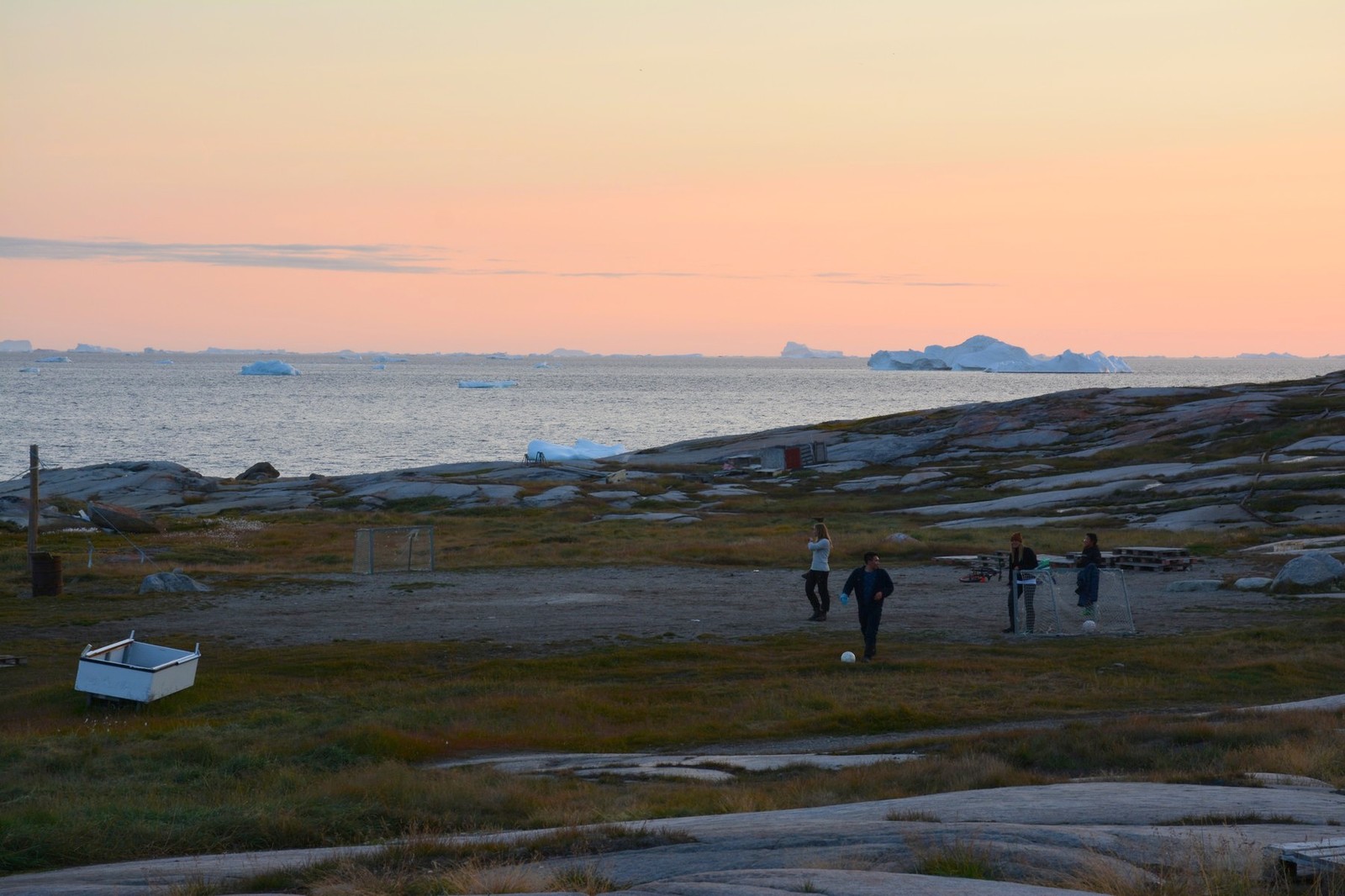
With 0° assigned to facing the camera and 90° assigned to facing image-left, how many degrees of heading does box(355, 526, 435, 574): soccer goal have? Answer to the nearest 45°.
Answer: approximately 315°

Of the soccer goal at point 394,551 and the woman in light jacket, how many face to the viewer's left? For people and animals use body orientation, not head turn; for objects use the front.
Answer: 1

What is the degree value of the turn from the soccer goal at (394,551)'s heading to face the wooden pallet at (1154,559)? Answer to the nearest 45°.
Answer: approximately 45° to its left

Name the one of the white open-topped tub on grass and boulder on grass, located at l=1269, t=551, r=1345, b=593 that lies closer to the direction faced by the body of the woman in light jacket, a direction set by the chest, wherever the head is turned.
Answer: the white open-topped tub on grass

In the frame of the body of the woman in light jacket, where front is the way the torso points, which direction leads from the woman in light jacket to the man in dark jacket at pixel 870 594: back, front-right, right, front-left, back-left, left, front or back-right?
left

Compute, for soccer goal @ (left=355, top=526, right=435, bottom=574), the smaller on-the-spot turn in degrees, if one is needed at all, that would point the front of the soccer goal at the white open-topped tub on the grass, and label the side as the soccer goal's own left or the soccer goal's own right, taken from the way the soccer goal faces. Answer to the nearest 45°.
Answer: approximately 45° to the soccer goal's own right

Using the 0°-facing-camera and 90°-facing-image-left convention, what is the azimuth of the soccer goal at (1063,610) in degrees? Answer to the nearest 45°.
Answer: approximately 135°

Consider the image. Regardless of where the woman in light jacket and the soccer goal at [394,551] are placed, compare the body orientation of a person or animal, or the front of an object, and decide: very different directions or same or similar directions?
very different directions

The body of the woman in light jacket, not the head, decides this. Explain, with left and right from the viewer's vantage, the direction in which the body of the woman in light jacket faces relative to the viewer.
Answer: facing to the left of the viewer

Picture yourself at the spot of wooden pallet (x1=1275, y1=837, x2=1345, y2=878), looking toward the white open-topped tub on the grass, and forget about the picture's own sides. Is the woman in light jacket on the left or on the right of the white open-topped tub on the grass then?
right

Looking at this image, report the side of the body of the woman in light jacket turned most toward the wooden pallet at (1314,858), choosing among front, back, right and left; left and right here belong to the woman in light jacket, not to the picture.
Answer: left
